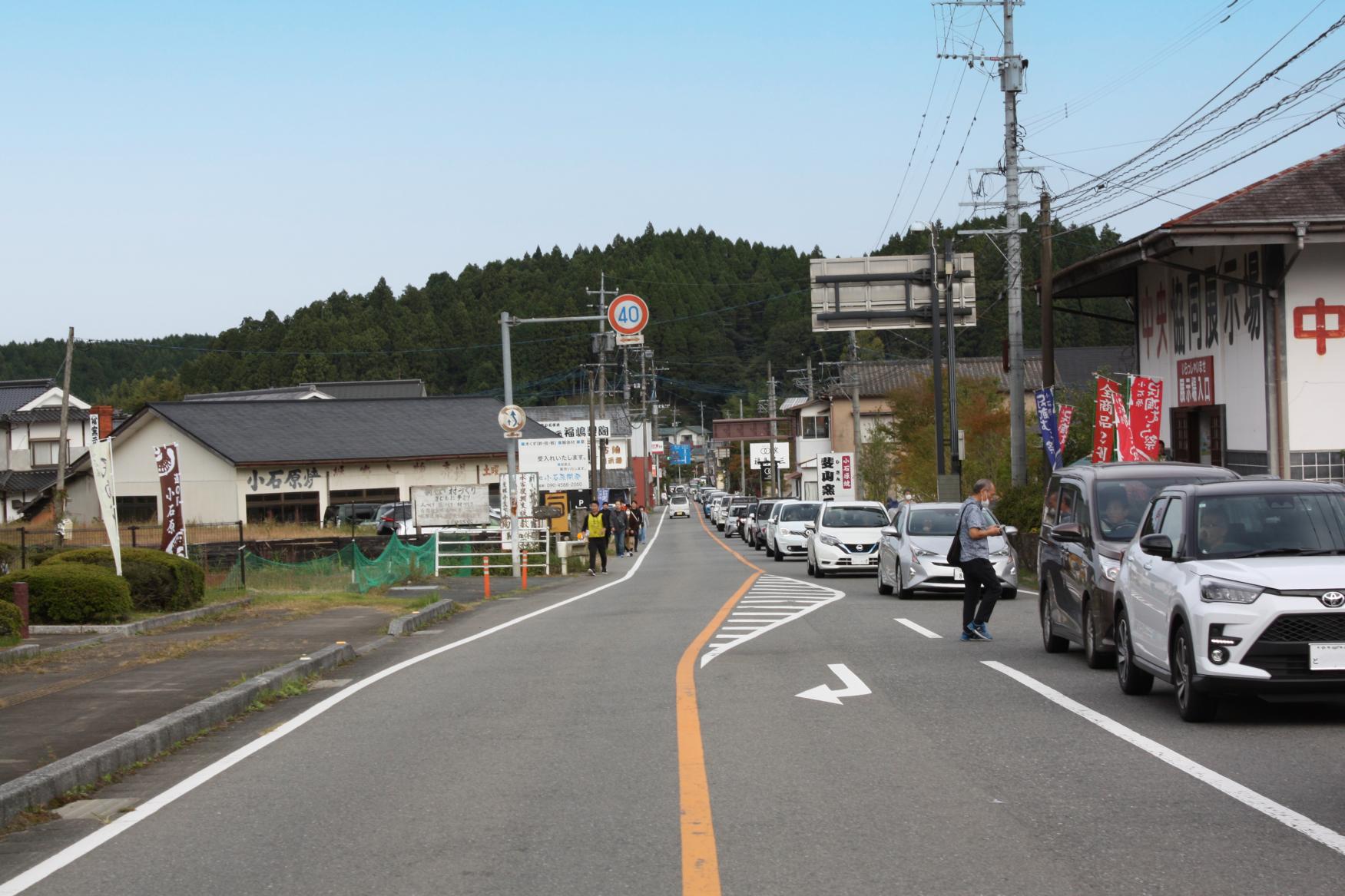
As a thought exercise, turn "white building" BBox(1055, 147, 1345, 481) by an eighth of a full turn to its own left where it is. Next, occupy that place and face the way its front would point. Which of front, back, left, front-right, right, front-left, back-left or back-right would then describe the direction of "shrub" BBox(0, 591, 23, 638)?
front-right

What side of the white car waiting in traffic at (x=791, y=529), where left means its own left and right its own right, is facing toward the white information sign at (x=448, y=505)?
right

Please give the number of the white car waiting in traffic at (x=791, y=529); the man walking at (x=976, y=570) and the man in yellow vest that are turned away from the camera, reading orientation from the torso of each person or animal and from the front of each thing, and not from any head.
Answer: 0

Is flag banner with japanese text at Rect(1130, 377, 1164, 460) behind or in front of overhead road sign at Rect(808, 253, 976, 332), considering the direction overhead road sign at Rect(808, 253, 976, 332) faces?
behind

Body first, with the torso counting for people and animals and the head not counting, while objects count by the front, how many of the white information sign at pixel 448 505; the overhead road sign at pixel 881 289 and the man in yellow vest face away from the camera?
1

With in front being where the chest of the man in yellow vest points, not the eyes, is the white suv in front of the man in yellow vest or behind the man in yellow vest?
in front

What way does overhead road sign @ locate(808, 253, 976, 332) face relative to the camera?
away from the camera

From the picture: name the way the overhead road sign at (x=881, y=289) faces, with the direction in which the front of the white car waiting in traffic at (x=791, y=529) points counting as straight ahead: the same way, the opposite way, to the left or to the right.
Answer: the opposite way

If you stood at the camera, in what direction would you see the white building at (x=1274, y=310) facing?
facing the viewer and to the left of the viewer

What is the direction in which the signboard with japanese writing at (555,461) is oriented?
toward the camera

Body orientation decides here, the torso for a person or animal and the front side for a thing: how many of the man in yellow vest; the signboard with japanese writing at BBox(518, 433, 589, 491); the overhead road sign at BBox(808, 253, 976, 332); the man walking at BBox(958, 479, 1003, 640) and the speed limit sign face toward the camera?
3

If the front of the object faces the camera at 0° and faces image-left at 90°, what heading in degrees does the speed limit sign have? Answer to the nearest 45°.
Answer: approximately 0°

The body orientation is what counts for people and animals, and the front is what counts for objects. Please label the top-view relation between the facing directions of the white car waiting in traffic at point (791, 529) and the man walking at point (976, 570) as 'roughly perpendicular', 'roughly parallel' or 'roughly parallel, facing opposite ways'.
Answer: roughly perpendicular
